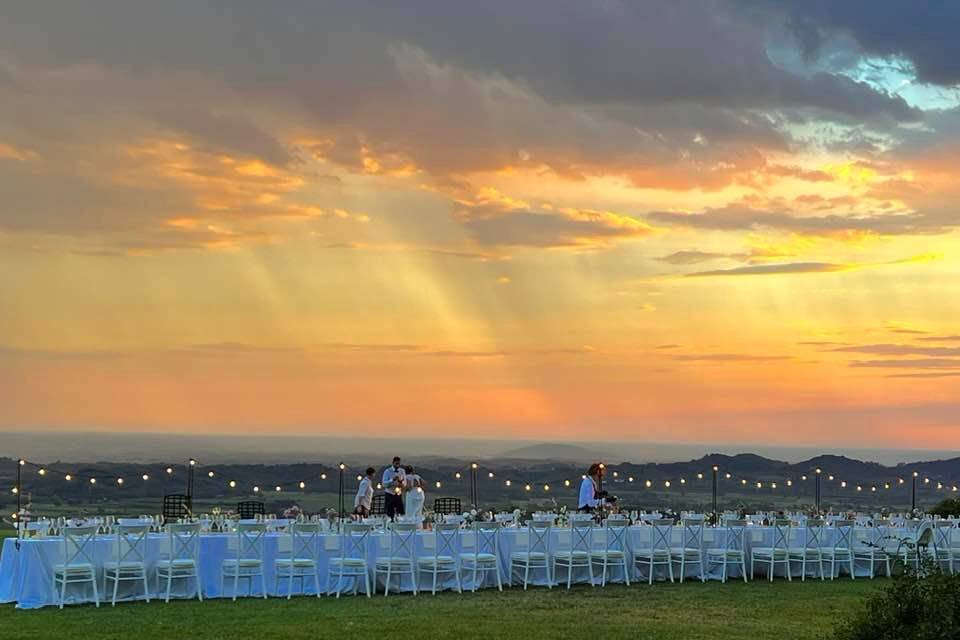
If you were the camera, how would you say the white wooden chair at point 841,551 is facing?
facing away from the viewer and to the left of the viewer

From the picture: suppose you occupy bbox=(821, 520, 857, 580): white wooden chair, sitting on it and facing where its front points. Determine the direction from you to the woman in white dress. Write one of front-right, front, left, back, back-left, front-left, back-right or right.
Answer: front-left

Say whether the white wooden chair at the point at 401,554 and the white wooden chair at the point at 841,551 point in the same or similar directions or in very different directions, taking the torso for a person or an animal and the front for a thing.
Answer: same or similar directions

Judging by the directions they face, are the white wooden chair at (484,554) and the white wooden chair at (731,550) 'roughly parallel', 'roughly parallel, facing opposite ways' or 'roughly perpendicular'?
roughly parallel

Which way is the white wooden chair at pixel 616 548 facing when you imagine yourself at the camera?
facing away from the viewer and to the left of the viewer

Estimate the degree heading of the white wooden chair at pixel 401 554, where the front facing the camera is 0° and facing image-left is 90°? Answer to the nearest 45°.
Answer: approximately 135°

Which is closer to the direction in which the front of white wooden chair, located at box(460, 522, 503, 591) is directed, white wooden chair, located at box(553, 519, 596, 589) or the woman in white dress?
the woman in white dress

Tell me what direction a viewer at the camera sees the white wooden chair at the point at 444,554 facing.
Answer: facing away from the viewer and to the left of the viewer

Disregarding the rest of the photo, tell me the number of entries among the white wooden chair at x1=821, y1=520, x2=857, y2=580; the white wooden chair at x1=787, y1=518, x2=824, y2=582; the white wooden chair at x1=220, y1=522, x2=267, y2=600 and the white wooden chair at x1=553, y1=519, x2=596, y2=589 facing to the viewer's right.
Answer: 0

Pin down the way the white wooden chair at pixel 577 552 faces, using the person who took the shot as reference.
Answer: facing away from the viewer and to the left of the viewer

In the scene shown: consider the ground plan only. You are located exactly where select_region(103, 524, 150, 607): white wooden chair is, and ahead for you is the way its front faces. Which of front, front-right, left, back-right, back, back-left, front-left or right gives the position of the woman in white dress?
right

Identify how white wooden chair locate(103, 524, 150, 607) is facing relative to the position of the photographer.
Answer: facing away from the viewer and to the left of the viewer

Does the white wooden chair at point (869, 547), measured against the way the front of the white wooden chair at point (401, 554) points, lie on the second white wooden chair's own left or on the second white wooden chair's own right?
on the second white wooden chair's own right

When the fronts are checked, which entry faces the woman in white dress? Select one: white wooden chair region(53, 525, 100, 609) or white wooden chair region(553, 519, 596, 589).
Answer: white wooden chair region(553, 519, 596, 589)

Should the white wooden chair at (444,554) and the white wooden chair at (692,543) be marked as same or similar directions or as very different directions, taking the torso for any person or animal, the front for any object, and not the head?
same or similar directions

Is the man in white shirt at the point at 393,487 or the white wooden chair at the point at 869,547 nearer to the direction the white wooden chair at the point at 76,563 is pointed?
the man in white shirt

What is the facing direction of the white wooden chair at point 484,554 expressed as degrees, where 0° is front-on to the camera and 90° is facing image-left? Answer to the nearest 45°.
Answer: approximately 135°

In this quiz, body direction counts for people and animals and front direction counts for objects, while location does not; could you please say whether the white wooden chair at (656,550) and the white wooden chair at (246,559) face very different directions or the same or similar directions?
same or similar directions

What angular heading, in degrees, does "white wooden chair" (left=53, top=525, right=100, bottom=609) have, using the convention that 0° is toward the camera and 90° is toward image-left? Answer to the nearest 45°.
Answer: approximately 135°
